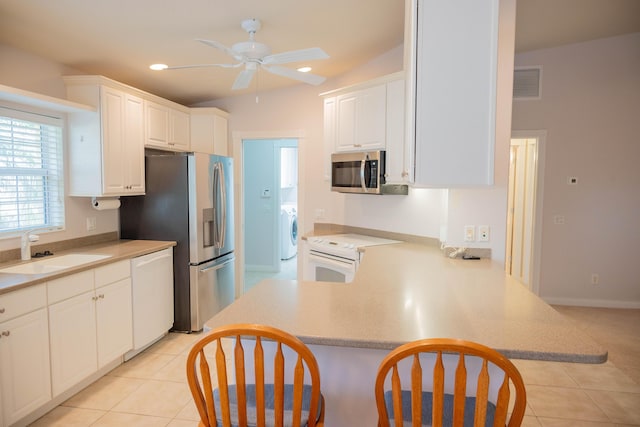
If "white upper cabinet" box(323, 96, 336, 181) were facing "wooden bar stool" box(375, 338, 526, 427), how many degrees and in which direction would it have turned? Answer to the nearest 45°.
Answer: approximately 45° to its left

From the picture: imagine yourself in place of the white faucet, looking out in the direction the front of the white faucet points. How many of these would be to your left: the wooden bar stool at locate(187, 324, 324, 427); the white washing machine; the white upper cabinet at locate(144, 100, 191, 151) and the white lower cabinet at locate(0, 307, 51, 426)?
2

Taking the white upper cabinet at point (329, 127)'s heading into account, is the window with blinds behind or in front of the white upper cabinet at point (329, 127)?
in front

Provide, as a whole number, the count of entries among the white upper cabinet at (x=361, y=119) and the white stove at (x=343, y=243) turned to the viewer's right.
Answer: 0

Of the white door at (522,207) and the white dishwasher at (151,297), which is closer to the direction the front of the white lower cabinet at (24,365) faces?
the white door

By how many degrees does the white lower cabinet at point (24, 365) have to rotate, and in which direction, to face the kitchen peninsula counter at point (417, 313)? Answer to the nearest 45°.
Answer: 0° — it already faces it

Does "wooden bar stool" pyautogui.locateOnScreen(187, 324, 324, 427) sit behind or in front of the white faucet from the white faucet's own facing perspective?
in front

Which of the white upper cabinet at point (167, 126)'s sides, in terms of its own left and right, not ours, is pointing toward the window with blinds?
right

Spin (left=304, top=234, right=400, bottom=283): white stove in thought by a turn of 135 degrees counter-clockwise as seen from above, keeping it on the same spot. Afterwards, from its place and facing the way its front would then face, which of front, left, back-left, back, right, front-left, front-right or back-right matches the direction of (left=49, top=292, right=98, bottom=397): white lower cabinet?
back-right

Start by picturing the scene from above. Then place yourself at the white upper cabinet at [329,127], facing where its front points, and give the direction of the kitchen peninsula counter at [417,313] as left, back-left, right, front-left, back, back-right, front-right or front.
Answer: front-left

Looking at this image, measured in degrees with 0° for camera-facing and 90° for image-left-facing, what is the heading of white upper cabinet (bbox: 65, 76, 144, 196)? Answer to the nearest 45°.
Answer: approximately 315°

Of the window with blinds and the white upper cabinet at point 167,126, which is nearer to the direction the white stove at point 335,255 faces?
the window with blinds

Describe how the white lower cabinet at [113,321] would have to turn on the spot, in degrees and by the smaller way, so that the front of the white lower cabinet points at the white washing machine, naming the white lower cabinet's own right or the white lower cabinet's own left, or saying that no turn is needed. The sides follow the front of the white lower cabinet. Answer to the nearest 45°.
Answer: approximately 90° to the white lower cabinet's own left

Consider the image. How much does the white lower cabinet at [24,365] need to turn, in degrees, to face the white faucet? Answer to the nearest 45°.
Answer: approximately 135° to its left
